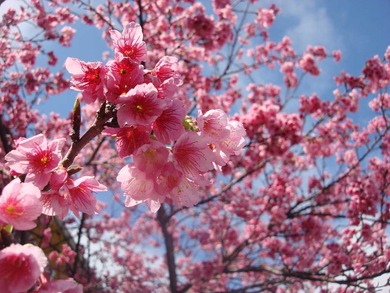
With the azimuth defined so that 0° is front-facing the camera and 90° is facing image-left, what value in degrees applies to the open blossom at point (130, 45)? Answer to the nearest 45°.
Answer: approximately 0°
